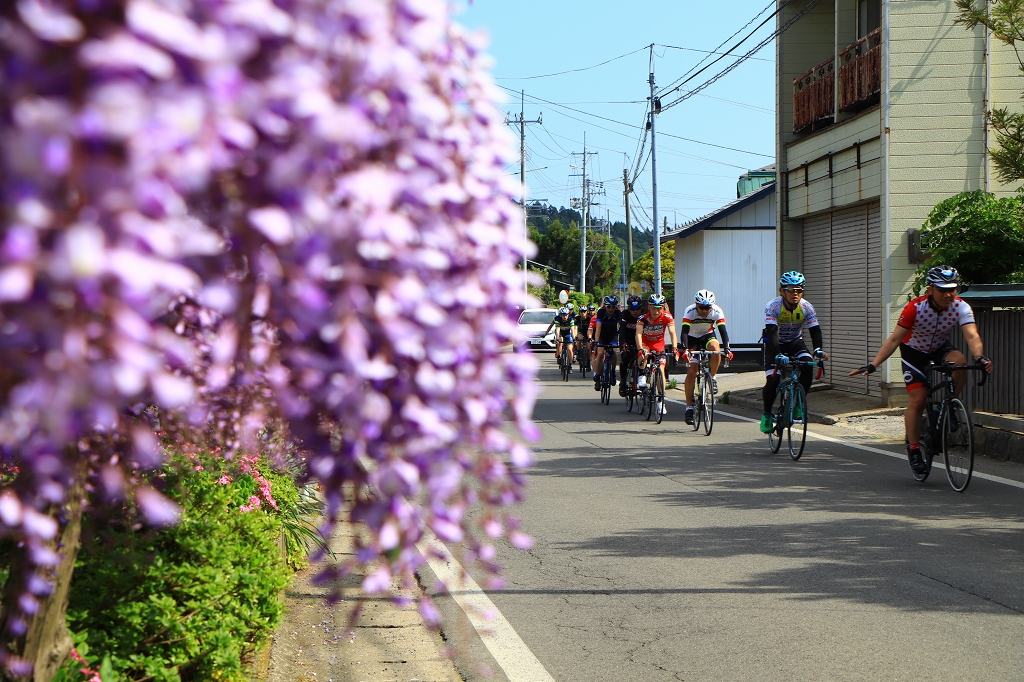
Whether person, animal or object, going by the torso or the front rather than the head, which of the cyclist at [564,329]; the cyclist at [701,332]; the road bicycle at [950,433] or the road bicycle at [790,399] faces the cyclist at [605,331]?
the cyclist at [564,329]

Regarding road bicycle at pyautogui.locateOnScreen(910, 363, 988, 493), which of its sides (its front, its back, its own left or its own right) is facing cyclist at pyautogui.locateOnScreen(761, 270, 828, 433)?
back

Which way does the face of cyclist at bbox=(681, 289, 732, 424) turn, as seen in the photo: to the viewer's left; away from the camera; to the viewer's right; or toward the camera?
toward the camera

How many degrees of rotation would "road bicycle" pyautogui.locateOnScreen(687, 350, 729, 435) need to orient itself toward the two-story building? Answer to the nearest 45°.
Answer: approximately 135° to its left

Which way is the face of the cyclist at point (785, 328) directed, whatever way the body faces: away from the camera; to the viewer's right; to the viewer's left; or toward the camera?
toward the camera

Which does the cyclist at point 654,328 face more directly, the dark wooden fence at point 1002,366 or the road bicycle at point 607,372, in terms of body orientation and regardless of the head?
the dark wooden fence

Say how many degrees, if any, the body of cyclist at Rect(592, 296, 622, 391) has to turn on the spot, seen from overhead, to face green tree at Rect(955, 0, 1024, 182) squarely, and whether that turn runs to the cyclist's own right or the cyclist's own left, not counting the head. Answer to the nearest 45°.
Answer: approximately 45° to the cyclist's own left

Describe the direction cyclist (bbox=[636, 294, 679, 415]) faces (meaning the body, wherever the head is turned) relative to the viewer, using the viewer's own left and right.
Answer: facing the viewer

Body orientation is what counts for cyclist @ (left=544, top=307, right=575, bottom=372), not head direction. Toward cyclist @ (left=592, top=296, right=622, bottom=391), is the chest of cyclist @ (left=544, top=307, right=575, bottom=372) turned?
yes

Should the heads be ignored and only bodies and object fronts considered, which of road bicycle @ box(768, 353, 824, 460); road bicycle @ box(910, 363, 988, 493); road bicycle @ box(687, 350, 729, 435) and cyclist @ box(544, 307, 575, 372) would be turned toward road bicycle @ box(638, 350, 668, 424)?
the cyclist

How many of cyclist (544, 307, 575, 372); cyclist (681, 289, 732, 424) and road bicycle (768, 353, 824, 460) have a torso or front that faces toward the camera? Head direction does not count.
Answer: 3

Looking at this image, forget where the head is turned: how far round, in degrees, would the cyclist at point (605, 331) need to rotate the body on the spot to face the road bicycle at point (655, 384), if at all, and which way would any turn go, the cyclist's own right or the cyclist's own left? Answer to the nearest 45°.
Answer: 0° — they already face it

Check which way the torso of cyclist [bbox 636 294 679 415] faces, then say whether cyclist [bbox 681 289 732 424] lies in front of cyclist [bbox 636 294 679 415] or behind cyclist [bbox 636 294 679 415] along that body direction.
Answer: in front

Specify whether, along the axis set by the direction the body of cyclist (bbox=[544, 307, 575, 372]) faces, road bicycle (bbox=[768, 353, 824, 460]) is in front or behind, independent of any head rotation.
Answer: in front

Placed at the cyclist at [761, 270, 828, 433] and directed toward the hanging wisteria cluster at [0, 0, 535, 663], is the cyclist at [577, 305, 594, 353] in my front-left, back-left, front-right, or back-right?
back-right

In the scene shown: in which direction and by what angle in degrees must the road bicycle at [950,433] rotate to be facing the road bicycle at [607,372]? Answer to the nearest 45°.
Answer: approximately 180°

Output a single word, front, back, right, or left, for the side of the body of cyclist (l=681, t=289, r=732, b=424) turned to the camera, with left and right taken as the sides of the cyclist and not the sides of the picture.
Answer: front

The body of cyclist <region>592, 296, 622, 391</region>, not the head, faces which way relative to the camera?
toward the camera

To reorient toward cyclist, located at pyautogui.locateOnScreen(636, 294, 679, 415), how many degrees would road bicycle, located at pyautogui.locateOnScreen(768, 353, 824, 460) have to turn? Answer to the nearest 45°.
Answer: approximately 135° to its right

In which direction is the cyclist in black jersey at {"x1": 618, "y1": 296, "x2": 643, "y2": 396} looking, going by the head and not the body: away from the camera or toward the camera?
toward the camera

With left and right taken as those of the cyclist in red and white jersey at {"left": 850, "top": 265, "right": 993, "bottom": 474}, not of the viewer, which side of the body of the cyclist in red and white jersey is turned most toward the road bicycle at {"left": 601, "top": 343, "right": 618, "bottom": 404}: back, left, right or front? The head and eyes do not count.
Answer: back
